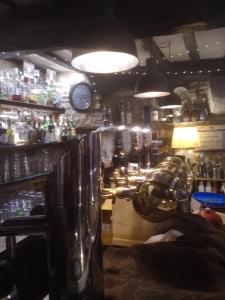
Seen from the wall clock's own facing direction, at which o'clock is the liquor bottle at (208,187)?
The liquor bottle is roughly at 10 o'clock from the wall clock.

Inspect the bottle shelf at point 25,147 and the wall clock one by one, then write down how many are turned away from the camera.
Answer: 0

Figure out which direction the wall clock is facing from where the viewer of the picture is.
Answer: facing the viewer and to the right of the viewer

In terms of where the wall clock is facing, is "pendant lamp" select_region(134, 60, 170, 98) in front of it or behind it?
in front

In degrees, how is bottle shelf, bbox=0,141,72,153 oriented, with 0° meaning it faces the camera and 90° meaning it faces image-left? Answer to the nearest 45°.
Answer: approximately 315°

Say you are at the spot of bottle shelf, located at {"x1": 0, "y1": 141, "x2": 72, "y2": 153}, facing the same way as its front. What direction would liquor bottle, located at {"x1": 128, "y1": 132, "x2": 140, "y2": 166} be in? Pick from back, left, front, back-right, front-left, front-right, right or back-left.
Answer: left

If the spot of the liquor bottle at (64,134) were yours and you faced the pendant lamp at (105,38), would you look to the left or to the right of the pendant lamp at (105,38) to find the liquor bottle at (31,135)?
right

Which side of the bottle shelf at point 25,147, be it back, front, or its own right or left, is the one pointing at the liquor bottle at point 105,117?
left

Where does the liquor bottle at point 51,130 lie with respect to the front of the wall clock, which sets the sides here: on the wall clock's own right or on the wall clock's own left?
on the wall clock's own right

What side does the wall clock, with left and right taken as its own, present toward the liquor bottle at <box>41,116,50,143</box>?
right

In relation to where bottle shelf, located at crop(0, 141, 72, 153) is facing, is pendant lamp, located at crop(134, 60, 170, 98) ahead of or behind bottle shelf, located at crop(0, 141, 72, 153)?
ahead

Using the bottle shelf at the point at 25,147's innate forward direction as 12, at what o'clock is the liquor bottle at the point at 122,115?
The liquor bottle is roughly at 9 o'clock from the bottle shelf.
